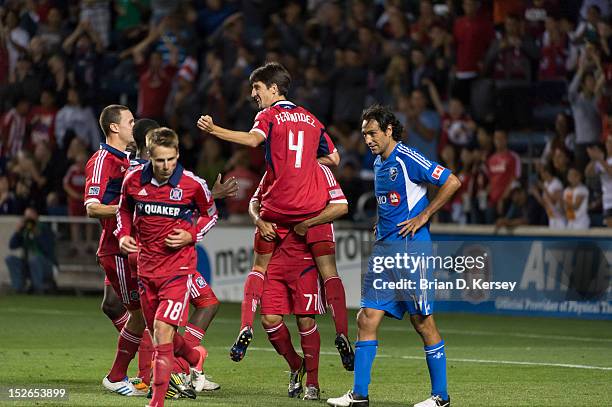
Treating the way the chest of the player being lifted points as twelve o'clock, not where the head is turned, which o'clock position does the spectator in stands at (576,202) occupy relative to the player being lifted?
The spectator in stands is roughly at 1 o'clock from the player being lifted.

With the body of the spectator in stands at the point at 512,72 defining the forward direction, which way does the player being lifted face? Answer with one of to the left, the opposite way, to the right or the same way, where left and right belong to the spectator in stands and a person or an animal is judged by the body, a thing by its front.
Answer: the opposite way

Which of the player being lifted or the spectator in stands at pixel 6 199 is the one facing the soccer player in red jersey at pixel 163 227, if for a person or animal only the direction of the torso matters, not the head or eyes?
the spectator in stands

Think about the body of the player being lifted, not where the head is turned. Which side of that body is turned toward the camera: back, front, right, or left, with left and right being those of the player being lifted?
back

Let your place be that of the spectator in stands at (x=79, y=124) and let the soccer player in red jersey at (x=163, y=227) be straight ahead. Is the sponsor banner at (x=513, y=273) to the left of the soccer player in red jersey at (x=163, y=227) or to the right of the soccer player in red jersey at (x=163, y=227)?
left

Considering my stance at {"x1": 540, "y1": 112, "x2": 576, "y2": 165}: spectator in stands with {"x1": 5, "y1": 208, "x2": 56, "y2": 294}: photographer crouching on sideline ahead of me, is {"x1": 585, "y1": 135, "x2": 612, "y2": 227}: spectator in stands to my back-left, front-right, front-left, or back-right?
back-left

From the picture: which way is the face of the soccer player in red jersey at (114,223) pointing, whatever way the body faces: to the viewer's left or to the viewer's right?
to the viewer's right
